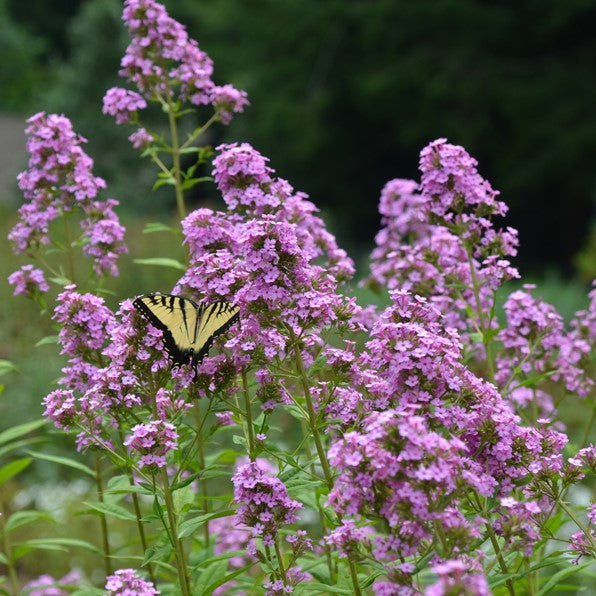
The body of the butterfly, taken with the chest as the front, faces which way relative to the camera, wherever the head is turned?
away from the camera
